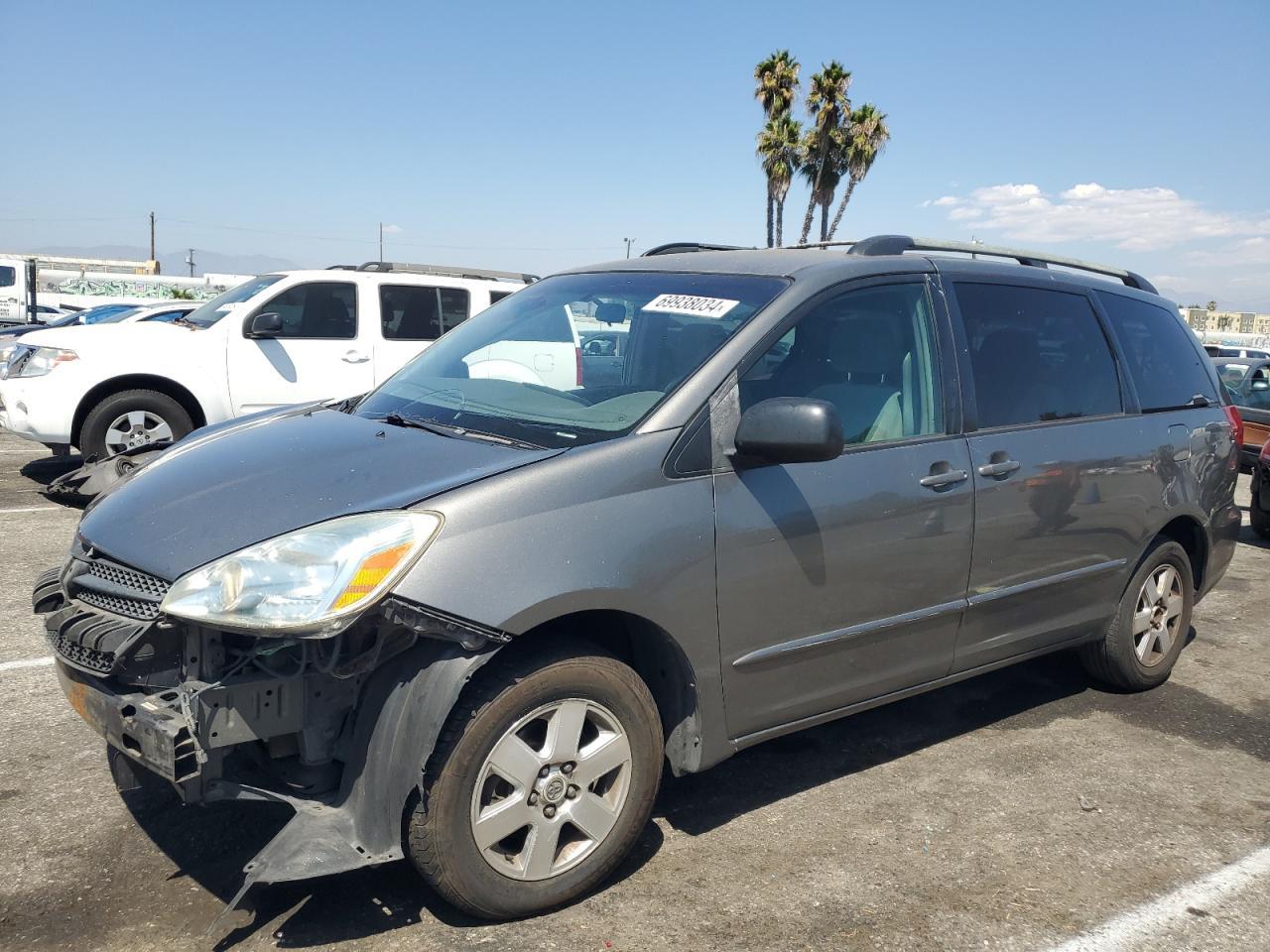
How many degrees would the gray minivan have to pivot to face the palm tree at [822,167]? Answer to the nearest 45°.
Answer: approximately 135° to its right

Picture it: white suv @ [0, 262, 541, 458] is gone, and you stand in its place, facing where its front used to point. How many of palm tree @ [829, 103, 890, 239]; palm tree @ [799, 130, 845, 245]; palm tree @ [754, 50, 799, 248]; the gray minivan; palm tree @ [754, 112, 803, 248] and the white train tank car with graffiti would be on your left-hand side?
1

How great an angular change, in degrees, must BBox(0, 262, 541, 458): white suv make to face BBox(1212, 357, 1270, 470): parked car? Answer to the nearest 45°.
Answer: approximately 180°

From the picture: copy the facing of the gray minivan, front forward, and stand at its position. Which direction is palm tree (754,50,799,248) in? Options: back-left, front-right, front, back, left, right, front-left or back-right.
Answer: back-right

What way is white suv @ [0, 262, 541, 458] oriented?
to the viewer's left

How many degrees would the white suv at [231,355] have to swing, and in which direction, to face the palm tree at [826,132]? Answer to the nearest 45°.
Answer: approximately 135° to its right

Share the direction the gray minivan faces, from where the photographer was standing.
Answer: facing the viewer and to the left of the viewer
